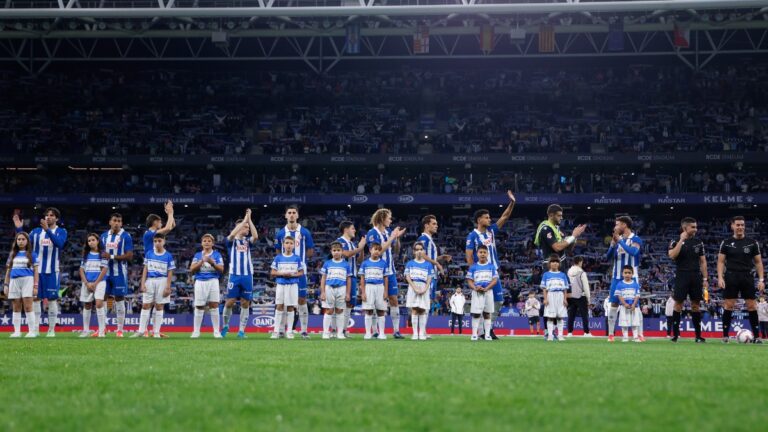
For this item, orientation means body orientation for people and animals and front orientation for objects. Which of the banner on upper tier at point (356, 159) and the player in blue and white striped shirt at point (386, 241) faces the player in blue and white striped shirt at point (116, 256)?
the banner on upper tier

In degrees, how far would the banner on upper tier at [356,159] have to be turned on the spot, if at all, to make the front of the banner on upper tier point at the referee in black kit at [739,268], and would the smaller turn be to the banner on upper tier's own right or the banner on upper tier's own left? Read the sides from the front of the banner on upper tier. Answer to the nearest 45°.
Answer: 0° — it already faces them

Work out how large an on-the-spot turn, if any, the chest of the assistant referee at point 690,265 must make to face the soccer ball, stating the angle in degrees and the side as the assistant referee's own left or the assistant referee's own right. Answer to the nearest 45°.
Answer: approximately 135° to the assistant referee's own left

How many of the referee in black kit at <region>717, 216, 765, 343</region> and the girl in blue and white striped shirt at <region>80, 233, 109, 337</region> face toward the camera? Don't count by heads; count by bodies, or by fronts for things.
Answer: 2

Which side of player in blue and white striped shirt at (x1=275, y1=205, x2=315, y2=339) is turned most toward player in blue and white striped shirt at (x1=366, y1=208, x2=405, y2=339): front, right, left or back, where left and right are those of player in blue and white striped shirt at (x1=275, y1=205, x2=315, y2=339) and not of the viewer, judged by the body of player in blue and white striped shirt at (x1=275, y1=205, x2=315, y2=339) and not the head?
left

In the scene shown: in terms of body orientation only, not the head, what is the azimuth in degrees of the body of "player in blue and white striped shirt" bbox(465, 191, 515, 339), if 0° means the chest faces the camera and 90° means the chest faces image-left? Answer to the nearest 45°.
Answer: approximately 315°

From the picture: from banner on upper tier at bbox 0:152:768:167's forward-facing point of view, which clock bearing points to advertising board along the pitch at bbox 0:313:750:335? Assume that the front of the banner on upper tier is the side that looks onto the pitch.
advertising board along the pitch at bbox 0:313:750:335 is roughly at 12 o'clock from banner on upper tier at bbox 0:152:768:167.

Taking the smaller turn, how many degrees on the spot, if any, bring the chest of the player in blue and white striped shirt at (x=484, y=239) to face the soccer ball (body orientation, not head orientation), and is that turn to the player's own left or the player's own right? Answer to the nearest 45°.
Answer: approximately 45° to the player's own left

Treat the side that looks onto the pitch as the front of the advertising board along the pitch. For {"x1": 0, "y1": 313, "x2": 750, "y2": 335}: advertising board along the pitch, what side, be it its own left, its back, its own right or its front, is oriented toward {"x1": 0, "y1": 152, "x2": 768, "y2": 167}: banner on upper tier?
back

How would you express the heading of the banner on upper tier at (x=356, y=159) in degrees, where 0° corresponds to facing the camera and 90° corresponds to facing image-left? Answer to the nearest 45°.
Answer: approximately 0°

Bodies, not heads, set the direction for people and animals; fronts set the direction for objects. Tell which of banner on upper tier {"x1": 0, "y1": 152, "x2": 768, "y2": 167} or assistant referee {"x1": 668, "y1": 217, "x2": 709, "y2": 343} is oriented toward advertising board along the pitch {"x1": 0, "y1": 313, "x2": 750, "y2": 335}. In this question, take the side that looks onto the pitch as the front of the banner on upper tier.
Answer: banner on upper tier {"x1": 0, "y1": 152, "x2": 768, "y2": 167}
